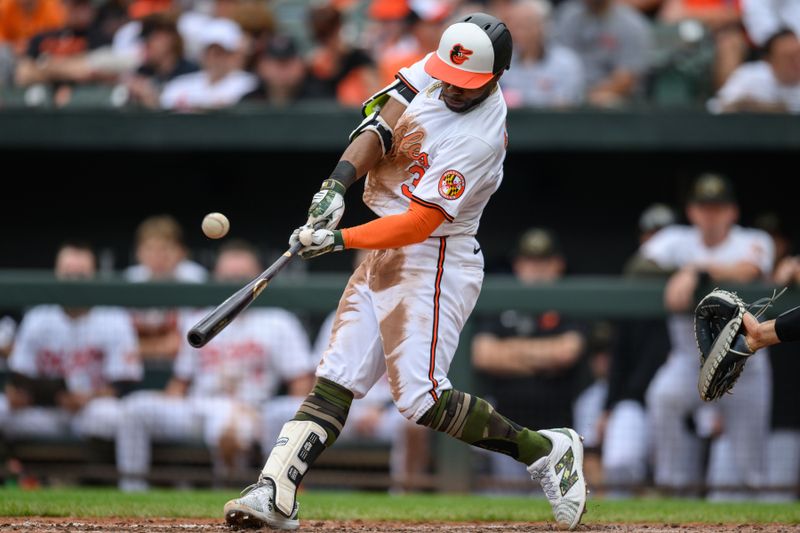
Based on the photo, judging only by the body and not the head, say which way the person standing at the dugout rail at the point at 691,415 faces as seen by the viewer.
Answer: toward the camera

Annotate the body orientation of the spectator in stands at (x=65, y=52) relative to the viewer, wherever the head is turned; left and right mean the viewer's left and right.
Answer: facing the viewer

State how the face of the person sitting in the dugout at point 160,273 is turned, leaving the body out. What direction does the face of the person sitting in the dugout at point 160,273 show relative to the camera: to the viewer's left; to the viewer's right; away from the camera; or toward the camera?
toward the camera

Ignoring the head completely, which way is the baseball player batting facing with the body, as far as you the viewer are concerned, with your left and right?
facing the viewer and to the left of the viewer

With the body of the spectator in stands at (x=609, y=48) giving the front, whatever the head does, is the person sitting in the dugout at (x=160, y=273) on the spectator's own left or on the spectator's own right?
on the spectator's own right

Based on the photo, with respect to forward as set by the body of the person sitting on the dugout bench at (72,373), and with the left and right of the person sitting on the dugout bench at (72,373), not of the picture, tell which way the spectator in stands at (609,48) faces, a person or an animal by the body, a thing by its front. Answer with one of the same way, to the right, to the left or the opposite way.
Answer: the same way

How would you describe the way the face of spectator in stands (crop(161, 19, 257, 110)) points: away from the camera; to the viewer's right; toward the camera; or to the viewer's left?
toward the camera

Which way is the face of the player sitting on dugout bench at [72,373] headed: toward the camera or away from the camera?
toward the camera

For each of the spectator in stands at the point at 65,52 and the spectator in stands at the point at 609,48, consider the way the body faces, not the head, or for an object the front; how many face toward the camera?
2

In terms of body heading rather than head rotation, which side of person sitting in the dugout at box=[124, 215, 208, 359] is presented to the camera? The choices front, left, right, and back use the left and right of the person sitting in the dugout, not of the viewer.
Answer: front

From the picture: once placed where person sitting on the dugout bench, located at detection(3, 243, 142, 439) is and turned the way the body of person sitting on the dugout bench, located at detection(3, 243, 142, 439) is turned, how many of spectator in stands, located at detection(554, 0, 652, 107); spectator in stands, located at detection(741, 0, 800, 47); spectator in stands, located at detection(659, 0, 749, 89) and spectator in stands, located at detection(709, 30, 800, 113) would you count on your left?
4

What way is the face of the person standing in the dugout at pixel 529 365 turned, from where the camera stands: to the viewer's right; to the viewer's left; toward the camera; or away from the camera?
toward the camera

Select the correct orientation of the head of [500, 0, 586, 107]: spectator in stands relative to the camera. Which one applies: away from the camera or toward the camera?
toward the camera
